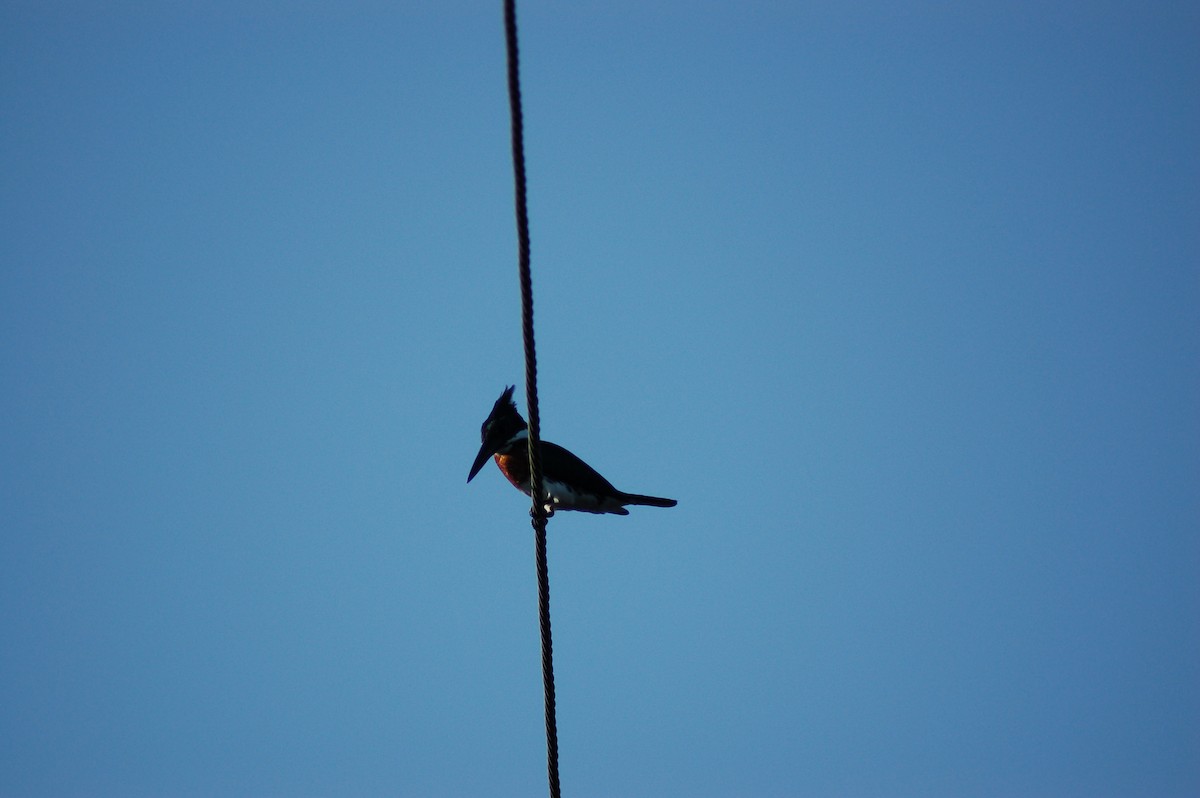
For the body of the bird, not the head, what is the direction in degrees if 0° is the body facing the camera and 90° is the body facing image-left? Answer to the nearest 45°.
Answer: approximately 90°
